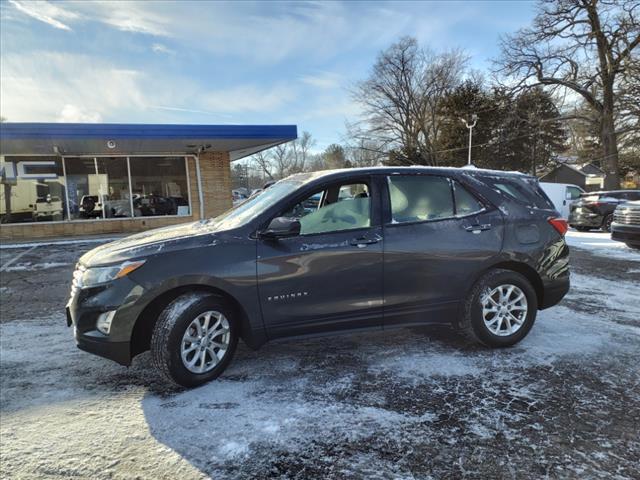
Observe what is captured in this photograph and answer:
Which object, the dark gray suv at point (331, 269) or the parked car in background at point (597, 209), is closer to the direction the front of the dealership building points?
the dark gray suv

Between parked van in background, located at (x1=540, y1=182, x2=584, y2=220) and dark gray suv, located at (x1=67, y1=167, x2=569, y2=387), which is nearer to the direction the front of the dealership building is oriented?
the dark gray suv

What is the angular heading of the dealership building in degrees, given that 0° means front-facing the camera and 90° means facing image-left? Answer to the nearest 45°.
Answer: approximately 0°
